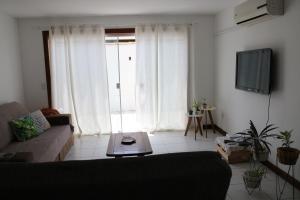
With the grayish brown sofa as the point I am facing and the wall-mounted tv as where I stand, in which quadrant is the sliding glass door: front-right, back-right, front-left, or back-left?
front-right

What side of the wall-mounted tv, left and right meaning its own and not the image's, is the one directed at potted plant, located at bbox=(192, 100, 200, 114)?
right

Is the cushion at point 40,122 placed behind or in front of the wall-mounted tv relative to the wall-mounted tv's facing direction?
in front

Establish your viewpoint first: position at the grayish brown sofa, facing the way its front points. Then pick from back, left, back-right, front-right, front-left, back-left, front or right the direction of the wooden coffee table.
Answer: front

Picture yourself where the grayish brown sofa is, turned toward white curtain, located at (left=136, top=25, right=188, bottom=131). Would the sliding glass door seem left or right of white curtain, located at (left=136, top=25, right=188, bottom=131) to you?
left

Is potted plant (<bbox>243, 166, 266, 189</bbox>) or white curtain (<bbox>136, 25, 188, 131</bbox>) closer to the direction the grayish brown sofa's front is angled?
the potted plant

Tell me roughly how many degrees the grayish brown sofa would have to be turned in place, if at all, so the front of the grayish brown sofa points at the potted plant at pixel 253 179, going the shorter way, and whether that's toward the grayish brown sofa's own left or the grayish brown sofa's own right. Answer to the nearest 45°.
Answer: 0° — it already faces it

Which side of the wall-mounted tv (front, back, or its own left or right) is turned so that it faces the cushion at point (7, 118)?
front

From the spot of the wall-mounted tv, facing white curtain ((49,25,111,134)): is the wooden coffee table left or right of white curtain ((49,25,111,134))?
left

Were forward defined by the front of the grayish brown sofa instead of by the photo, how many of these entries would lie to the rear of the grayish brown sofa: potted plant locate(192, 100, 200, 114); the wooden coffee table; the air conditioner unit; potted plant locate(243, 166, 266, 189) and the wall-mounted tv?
0

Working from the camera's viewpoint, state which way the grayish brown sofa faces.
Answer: facing the viewer and to the right of the viewer

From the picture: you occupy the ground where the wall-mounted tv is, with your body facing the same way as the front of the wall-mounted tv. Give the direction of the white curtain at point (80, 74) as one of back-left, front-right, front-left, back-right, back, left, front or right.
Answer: front-right

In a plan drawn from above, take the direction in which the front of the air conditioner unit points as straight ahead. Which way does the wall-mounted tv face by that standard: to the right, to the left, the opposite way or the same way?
the same way

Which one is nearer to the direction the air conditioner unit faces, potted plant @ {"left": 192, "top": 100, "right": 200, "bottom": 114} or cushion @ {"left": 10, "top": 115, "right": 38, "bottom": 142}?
the cushion

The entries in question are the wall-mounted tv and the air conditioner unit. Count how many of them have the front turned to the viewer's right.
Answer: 0

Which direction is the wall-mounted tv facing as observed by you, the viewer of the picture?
facing the viewer and to the left of the viewer

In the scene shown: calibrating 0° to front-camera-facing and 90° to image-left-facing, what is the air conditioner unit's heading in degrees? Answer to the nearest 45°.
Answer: approximately 45°
